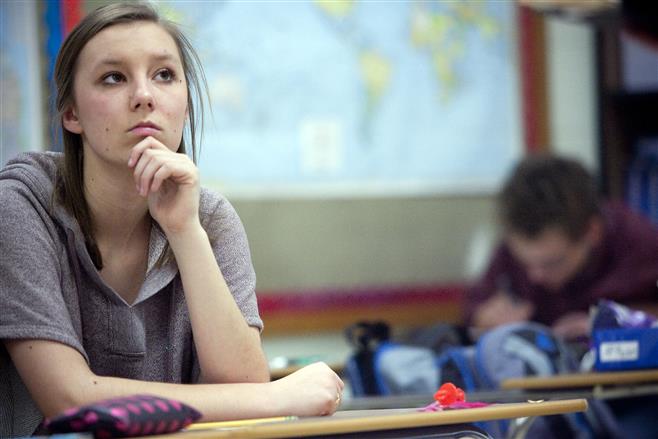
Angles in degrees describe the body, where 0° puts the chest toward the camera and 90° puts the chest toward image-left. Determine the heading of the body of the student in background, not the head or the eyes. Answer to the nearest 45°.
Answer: approximately 45°

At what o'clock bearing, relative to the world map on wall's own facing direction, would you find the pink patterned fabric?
The pink patterned fabric is roughly at 12 o'clock from the world map on wall.

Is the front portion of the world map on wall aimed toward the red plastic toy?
yes

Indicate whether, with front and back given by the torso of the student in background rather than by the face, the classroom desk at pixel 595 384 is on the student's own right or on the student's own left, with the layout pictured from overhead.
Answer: on the student's own left

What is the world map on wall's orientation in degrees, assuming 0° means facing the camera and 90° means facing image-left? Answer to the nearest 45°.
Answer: approximately 0°

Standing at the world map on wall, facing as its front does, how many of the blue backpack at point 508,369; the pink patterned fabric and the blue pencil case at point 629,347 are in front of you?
3

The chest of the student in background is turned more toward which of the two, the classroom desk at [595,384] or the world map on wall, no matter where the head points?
the classroom desk
